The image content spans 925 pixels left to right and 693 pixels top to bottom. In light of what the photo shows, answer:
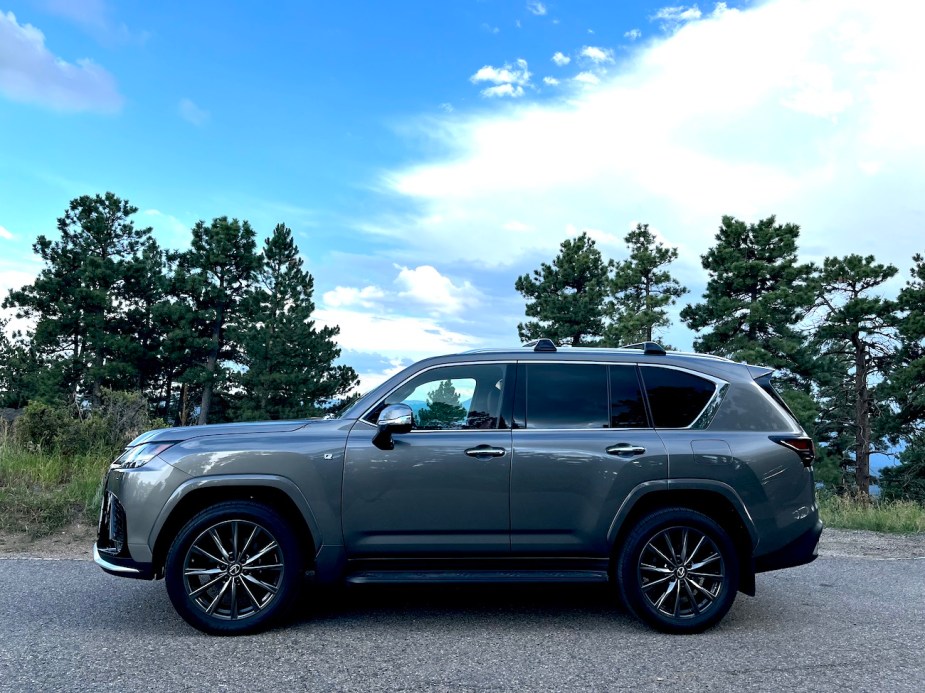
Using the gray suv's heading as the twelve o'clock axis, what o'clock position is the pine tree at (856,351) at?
The pine tree is roughly at 4 o'clock from the gray suv.

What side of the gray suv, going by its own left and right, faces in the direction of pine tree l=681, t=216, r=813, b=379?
right

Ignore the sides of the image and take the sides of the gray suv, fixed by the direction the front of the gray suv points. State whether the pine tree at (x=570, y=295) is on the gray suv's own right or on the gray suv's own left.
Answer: on the gray suv's own right

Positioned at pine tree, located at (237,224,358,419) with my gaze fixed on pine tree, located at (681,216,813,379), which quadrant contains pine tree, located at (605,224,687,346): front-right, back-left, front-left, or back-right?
front-left

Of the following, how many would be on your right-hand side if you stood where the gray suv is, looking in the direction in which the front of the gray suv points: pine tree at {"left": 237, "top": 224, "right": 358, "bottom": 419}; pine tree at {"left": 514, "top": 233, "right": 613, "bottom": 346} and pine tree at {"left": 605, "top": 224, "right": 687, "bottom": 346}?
3

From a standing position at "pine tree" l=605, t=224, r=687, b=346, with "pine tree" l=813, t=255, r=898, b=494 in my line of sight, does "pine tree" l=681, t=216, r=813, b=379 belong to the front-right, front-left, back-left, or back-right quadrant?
front-right

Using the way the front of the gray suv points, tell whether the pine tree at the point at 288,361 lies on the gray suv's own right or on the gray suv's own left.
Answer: on the gray suv's own right

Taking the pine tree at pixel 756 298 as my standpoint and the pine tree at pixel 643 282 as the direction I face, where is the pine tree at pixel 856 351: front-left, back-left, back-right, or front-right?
back-right

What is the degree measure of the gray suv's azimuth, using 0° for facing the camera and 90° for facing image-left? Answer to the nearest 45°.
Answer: approximately 90°
